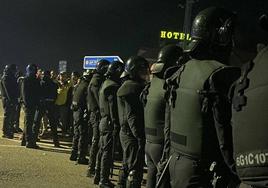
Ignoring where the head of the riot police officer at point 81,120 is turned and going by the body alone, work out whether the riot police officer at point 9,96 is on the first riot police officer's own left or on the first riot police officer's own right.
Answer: on the first riot police officer's own left

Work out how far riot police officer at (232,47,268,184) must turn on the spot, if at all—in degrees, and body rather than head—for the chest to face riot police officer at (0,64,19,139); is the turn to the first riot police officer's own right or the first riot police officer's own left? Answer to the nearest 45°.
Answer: approximately 45° to the first riot police officer's own left

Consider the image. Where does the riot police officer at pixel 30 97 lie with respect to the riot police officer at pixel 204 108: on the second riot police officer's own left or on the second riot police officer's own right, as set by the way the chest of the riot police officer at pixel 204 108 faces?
on the second riot police officer's own left

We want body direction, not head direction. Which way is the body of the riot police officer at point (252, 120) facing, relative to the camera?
away from the camera
